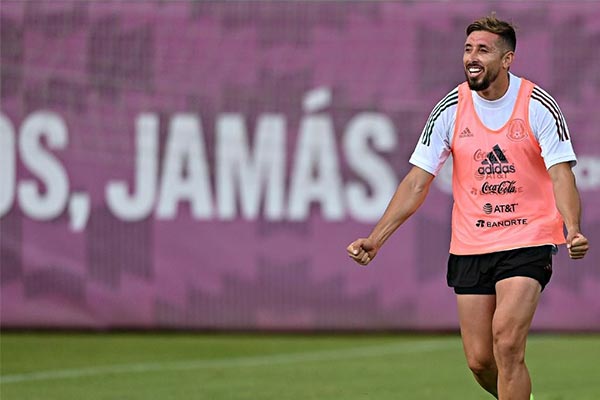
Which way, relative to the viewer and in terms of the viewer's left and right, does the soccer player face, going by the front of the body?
facing the viewer

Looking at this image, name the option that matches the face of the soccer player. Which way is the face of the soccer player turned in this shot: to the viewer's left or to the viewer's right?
to the viewer's left
